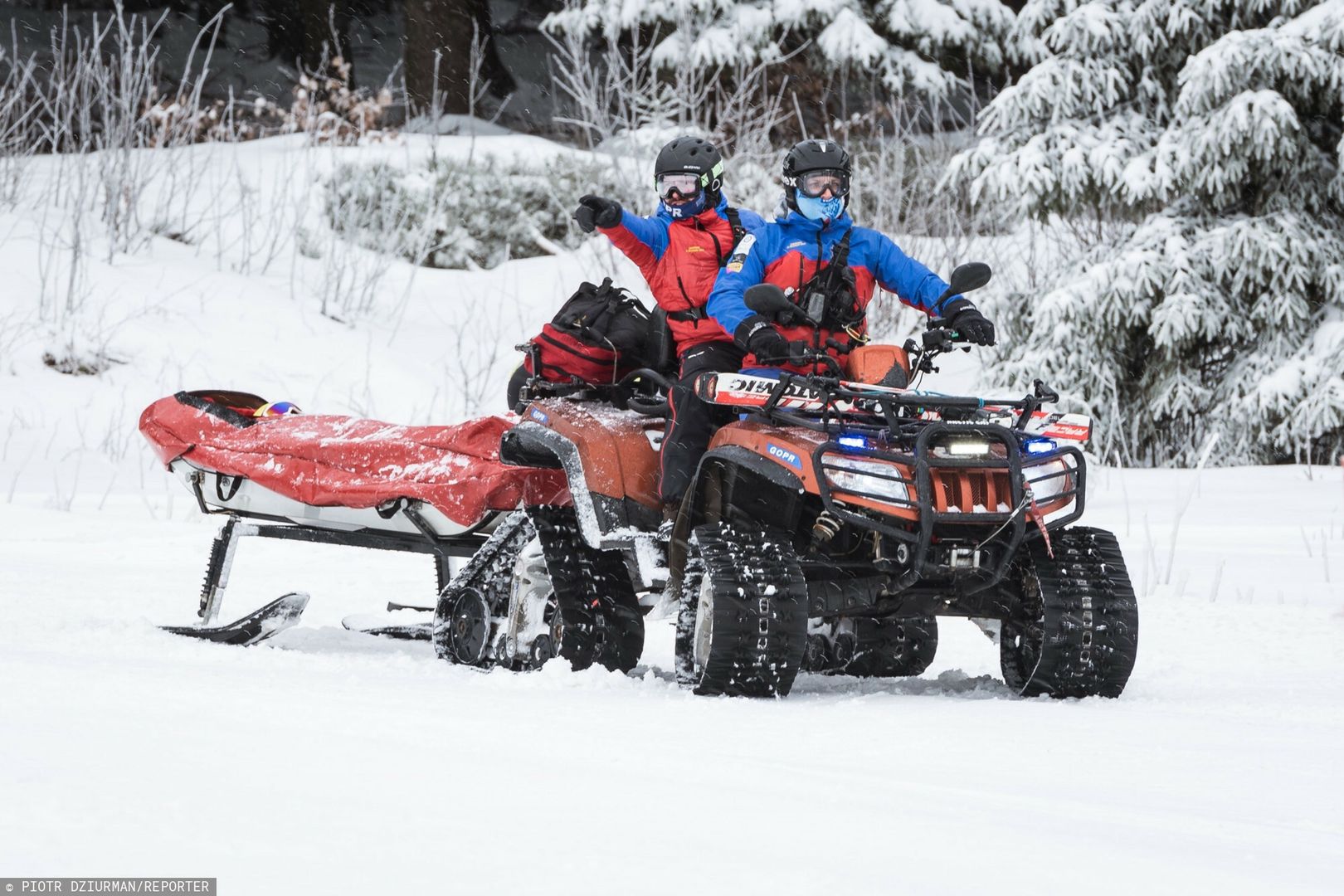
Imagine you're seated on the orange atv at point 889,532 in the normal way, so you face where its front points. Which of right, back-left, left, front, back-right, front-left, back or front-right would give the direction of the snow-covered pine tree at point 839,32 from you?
back-left

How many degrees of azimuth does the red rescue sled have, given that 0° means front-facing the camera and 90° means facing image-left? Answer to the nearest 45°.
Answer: approximately 270°

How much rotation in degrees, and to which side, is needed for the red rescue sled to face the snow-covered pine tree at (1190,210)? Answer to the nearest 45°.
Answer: approximately 45° to its left

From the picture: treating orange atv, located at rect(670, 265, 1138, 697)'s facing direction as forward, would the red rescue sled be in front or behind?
behind

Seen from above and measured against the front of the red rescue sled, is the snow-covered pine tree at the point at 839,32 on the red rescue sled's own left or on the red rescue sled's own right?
on the red rescue sled's own left

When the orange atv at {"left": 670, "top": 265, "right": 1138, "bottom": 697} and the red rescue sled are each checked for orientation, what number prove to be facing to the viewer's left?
0

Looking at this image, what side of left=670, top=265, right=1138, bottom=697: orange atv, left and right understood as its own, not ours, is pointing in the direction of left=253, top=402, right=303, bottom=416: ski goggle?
back

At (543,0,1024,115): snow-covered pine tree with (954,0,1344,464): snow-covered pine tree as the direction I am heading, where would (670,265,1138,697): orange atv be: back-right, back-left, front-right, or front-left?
front-right

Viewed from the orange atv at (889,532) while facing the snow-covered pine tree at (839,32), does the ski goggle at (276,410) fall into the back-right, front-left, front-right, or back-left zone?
front-left

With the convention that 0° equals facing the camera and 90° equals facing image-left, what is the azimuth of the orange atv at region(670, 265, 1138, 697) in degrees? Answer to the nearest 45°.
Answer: approximately 315°
